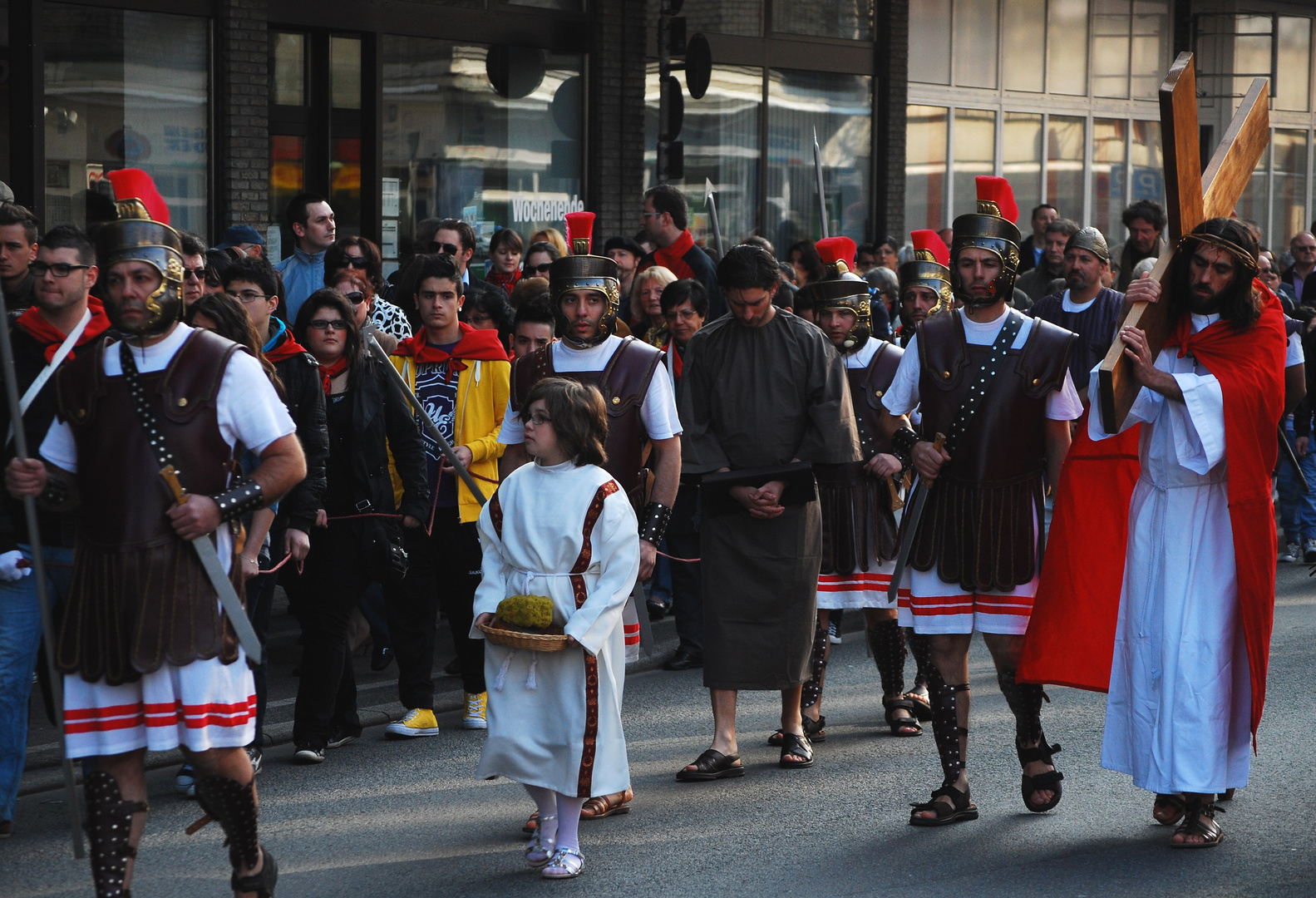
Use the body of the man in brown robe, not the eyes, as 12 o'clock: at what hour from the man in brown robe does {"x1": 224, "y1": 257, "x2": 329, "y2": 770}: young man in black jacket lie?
The young man in black jacket is roughly at 3 o'clock from the man in brown robe.

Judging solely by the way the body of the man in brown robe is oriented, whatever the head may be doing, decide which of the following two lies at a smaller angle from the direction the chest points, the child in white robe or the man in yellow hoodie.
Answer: the child in white robe

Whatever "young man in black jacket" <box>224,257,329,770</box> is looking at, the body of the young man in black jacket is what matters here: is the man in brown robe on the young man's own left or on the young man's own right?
on the young man's own left

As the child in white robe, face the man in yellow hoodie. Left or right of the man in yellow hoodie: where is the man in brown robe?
right

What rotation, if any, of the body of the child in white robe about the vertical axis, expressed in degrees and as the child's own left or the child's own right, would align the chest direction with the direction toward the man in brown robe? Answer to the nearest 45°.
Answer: approximately 180°

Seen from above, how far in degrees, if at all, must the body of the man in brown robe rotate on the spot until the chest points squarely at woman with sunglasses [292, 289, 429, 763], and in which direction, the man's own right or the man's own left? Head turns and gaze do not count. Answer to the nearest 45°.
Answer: approximately 90° to the man's own right

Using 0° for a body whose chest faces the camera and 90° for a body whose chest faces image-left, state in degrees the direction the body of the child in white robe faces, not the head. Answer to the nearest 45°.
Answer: approximately 45°
